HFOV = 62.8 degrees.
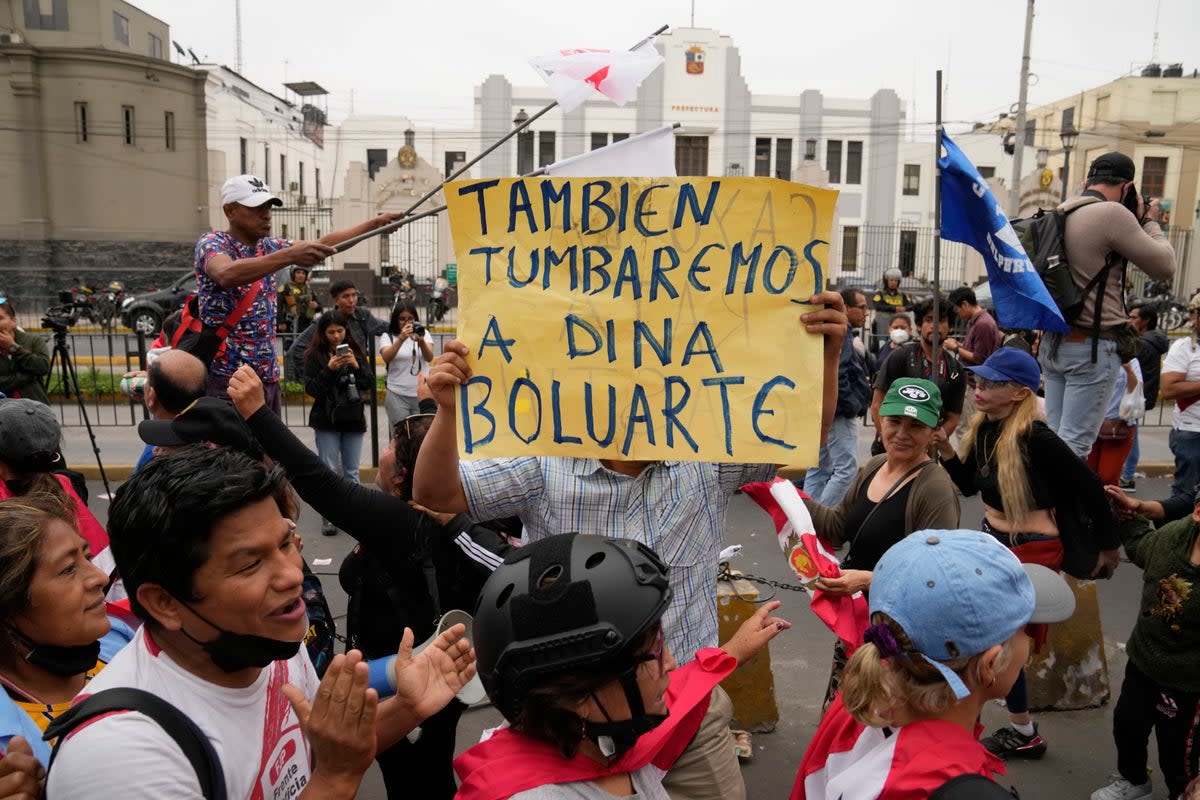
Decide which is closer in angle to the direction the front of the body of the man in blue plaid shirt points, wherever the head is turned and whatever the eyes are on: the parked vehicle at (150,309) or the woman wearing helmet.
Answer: the woman wearing helmet

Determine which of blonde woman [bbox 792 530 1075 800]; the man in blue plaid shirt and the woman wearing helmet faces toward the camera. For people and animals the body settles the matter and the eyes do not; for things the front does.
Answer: the man in blue plaid shirt

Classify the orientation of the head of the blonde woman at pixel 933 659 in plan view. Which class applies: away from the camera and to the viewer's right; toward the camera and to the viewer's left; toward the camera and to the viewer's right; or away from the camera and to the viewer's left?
away from the camera and to the viewer's right

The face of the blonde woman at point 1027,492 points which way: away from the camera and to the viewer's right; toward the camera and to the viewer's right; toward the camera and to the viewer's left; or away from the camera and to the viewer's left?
toward the camera and to the viewer's left

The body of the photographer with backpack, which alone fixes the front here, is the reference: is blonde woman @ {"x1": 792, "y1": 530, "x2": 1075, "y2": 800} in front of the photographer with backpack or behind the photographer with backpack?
behind

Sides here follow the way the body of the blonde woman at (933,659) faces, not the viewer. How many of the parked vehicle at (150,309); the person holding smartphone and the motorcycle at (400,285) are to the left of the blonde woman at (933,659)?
3

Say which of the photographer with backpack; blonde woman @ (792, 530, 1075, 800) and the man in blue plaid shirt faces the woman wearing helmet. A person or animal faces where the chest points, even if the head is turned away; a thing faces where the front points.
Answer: the man in blue plaid shirt

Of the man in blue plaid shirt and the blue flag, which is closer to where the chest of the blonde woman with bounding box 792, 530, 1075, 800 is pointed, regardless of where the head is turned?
the blue flag

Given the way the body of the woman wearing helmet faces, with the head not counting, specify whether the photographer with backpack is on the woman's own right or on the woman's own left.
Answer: on the woman's own left

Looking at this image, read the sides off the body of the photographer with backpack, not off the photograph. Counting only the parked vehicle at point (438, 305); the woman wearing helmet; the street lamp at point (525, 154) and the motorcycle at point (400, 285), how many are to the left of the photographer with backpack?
3

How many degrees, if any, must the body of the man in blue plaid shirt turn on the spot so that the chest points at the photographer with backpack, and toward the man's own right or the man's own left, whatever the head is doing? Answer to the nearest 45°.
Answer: approximately 135° to the man's own left

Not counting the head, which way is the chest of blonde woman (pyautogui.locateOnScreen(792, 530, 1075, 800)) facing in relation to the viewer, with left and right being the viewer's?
facing away from the viewer and to the right of the viewer
